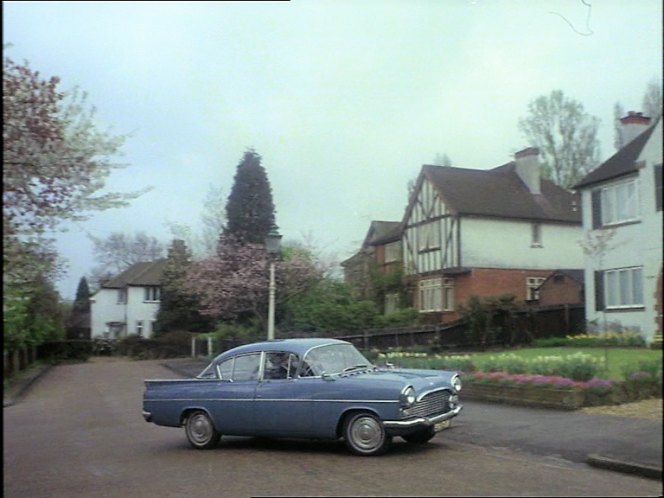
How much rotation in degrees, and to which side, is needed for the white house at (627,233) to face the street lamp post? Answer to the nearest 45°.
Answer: approximately 90° to its right

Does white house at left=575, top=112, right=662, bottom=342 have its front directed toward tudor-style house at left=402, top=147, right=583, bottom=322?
no

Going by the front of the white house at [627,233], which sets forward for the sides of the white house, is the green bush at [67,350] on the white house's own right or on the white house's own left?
on the white house's own right

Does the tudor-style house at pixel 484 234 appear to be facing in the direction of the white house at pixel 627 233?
no

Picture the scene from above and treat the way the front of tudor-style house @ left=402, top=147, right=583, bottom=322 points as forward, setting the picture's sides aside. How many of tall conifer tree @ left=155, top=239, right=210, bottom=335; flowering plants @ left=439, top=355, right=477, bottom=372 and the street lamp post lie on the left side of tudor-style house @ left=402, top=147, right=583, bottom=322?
0

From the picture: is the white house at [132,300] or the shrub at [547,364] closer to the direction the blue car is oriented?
the shrub

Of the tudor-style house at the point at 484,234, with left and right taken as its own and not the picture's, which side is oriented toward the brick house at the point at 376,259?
right

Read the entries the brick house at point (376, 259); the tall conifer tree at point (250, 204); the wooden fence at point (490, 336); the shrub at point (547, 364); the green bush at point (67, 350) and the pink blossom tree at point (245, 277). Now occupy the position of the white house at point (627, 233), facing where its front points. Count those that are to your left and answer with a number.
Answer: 0

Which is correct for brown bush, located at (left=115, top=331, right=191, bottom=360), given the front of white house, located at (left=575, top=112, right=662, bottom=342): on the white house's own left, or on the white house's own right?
on the white house's own right

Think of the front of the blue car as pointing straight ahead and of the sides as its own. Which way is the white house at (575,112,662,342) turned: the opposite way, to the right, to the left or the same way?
to the right

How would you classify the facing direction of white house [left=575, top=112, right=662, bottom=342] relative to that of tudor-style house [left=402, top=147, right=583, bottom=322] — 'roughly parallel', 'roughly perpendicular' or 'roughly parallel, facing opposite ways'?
roughly parallel

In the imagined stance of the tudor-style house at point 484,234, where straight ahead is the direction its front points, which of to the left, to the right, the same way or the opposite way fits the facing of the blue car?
to the left

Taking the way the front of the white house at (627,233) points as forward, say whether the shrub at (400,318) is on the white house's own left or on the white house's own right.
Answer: on the white house's own right

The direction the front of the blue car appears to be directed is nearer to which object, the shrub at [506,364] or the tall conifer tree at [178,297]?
the shrub

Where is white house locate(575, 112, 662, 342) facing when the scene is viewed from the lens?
facing the viewer and to the left of the viewer

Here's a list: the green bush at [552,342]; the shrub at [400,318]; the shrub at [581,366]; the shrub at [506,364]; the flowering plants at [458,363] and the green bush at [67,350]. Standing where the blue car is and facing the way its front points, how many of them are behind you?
1
